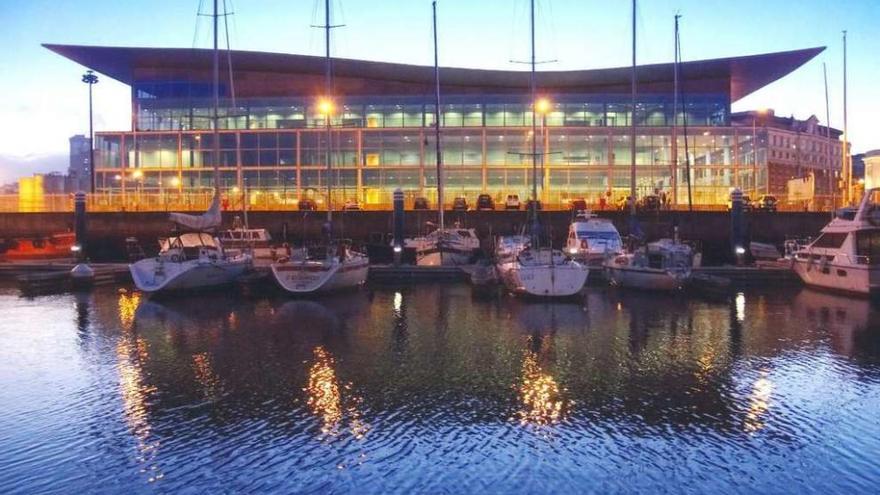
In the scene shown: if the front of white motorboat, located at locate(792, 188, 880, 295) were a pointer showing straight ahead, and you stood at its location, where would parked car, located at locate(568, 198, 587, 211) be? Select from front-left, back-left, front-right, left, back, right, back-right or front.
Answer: front

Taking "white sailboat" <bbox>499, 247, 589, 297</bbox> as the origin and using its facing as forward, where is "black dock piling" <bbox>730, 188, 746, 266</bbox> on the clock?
The black dock piling is roughly at 1 o'clock from the white sailboat.

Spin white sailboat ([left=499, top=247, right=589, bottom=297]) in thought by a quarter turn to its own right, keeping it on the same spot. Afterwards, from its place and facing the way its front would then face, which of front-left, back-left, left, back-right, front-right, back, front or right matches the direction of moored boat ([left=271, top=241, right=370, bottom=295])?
back

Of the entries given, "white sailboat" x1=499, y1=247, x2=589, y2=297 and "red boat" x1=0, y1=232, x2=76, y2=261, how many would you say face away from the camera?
1
